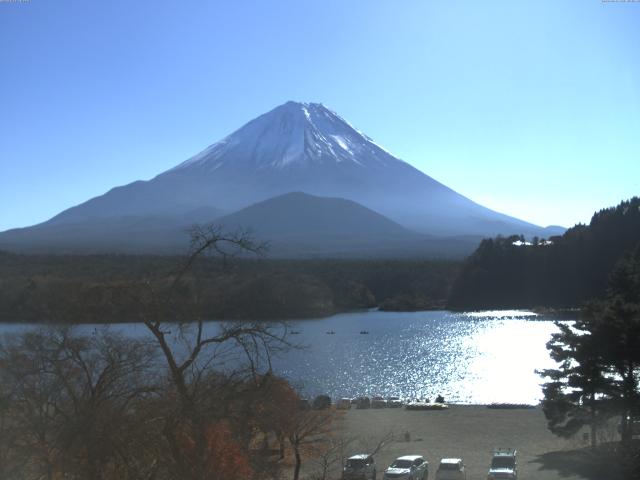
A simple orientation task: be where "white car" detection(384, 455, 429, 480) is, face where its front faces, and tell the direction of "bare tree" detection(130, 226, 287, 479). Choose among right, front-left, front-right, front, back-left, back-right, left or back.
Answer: front-left
